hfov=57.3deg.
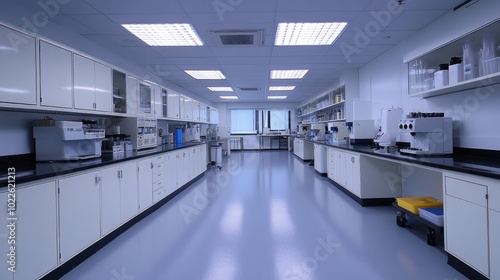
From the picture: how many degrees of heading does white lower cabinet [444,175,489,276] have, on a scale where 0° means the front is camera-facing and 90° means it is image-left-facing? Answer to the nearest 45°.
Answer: approximately 45°

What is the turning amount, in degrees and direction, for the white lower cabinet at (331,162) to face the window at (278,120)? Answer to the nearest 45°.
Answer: approximately 90° to its right

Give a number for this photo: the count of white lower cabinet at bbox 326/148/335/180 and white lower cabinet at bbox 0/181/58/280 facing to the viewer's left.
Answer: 1

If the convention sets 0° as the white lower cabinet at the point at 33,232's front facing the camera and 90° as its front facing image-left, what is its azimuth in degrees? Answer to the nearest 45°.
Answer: approximately 315°

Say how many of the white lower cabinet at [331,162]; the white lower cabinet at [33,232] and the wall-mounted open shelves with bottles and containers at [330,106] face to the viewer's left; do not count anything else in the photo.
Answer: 2

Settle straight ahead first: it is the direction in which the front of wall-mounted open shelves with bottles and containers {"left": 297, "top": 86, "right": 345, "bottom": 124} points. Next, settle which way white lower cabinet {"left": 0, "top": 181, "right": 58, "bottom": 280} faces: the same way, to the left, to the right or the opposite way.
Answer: the opposite way

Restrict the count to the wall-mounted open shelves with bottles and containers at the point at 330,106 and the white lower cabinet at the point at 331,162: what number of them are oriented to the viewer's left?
2

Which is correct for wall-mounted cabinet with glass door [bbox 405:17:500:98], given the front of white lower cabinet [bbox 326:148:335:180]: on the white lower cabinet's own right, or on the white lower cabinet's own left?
on the white lower cabinet's own left

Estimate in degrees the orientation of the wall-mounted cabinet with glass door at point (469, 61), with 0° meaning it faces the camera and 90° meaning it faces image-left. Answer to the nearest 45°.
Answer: approximately 45°

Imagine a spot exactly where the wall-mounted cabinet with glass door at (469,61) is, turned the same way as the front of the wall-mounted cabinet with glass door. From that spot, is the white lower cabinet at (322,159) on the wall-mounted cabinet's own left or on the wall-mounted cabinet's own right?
on the wall-mounted cabinet's own right

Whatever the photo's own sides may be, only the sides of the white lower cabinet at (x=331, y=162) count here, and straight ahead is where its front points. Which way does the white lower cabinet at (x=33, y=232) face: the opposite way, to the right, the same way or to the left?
the opposite way

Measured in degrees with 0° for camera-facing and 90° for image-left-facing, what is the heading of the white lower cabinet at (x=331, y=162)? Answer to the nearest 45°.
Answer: approximately 90°

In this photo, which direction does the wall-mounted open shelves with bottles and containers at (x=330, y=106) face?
to the viewer's left
